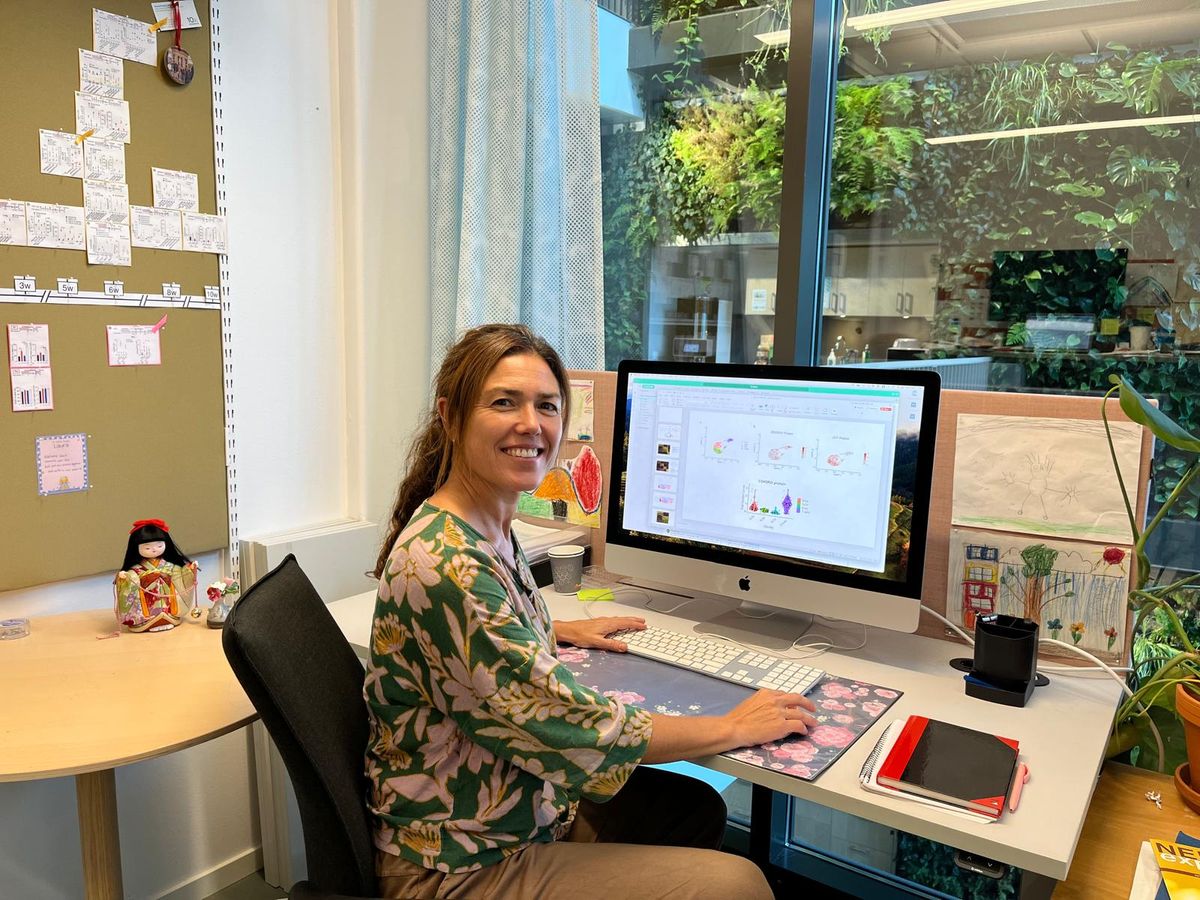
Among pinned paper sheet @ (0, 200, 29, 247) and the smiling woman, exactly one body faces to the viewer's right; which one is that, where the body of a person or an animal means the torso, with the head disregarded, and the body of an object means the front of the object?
the smiling woman

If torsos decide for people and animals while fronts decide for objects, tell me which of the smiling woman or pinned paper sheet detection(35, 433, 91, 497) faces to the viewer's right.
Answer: the smiling woman

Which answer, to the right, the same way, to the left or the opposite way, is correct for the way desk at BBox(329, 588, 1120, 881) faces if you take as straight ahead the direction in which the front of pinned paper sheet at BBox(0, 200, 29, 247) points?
to the right

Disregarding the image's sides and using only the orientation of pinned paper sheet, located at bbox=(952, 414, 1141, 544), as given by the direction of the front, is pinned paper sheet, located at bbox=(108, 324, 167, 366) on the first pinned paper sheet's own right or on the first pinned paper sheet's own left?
on the first pinned paper sheet's own right

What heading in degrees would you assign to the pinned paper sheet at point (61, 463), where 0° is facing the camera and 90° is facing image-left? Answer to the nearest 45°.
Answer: approximately 0°

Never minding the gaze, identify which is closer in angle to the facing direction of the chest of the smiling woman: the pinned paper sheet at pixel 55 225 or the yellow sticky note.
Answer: the yellow sticky note

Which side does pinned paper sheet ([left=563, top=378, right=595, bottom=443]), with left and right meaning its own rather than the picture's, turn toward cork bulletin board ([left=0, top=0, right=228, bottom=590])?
right

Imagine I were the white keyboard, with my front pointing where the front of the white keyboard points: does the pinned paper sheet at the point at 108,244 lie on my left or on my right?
on my right
